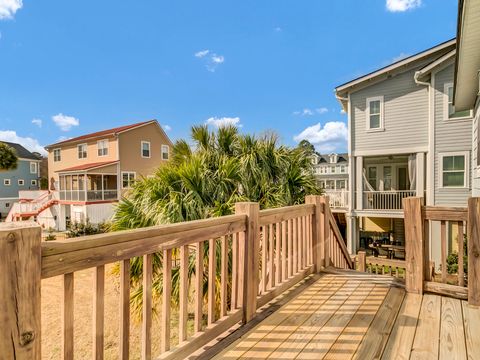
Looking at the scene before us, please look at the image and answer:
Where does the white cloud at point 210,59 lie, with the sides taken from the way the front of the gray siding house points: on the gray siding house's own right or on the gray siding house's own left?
on the gray siding house's own right

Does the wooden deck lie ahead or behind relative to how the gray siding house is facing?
ahead

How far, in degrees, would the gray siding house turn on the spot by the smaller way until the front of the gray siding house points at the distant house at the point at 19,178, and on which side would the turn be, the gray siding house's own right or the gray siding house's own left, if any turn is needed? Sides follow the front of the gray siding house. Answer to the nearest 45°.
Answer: approximately 90° to the gray siding house's own right

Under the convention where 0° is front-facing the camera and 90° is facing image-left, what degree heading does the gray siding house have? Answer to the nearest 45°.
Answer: approximately 0°

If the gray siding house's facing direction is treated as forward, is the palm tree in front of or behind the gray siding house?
in front

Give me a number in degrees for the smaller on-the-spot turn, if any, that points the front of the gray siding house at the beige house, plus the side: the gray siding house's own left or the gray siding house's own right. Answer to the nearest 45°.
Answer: approximately 90° to the gray siding house's own right

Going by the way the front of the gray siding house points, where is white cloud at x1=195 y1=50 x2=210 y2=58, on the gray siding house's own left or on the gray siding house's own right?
on the gray siding house's own right

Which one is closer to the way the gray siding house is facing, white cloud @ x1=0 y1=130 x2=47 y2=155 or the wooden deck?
the wooden deck

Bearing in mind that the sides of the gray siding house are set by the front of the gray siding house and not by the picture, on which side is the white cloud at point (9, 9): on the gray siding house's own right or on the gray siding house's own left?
on the gray siding house's own right

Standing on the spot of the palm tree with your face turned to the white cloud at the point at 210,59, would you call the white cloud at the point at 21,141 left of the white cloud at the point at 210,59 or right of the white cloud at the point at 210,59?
left

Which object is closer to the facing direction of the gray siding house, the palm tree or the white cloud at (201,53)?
the palm tree
